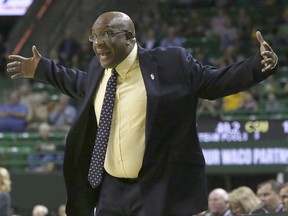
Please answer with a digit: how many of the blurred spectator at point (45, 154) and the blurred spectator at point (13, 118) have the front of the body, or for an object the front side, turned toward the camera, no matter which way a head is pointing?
2

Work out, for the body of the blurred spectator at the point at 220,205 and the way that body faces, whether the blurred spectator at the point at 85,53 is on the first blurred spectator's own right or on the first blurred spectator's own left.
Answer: on the first blurred spectator's own right

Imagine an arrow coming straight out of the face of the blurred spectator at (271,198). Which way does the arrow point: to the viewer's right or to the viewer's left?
to the viewer's left

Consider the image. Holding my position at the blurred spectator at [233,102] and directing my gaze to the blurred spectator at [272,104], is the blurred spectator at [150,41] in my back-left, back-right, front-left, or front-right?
back-left

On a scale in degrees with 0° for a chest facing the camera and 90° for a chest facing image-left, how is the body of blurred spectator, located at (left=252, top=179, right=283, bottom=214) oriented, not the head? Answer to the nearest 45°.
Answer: approximately 45°

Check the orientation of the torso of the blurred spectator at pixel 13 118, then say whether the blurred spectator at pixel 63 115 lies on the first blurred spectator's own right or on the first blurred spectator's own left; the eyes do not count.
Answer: on the first blurred spectator's own left

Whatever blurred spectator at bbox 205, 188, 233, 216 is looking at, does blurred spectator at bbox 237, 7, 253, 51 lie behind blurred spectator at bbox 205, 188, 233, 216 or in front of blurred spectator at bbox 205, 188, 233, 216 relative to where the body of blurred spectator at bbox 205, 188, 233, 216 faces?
behind
